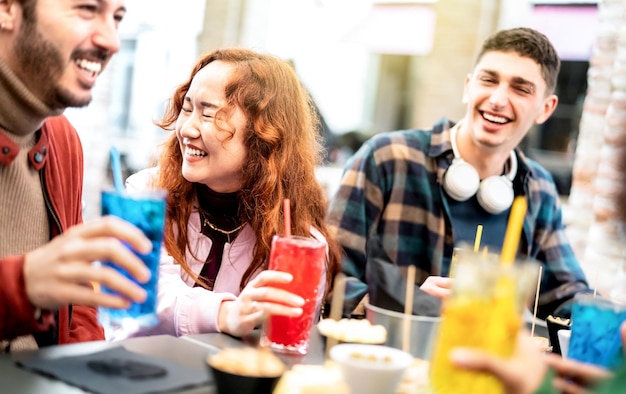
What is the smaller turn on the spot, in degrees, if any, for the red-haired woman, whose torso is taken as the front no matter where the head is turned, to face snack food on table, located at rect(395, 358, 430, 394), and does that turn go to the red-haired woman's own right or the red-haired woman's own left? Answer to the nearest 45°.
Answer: approximately 45° to the red-haired woman's own left

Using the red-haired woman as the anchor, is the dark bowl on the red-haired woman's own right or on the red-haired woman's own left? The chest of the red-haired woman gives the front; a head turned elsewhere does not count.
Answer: on the red-haired woman's own left

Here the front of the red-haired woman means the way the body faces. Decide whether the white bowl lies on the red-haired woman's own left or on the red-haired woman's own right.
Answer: on the red-haired woman's own left

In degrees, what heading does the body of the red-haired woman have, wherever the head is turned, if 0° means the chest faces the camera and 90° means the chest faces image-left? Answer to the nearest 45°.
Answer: approximately 45°

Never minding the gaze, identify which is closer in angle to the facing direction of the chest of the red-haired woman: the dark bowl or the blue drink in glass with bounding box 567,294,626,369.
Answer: the dark bowl

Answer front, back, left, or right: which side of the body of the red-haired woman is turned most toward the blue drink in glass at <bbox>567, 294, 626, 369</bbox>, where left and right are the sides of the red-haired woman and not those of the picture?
left

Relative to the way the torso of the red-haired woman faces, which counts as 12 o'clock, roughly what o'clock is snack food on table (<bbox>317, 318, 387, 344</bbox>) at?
The snack food on table is roughly at 10 o'clock from the red-haired woman.
